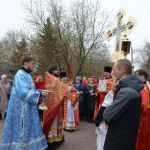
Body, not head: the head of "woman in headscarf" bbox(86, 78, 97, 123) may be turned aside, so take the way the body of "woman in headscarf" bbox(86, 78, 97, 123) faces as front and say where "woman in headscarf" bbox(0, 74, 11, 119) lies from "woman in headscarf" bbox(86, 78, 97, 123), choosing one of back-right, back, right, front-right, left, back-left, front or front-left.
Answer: right

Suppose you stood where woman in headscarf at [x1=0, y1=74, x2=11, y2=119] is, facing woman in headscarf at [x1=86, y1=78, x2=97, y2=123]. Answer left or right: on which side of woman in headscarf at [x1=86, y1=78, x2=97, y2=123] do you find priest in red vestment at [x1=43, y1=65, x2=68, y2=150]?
right

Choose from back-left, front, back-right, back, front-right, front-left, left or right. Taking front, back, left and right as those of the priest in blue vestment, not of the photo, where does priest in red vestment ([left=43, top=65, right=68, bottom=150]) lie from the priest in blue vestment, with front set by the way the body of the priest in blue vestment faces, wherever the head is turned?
front-left

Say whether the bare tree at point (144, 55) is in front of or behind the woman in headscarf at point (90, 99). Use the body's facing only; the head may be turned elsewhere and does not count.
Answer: behind

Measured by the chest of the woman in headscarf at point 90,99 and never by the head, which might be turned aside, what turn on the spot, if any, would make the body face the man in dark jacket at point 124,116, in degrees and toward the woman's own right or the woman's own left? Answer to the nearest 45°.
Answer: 0° — they already face them

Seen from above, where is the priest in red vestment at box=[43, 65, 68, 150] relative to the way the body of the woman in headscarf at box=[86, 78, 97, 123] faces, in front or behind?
in front

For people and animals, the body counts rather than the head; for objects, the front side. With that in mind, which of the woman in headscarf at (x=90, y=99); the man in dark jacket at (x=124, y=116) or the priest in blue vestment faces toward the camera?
the woman in headscarf

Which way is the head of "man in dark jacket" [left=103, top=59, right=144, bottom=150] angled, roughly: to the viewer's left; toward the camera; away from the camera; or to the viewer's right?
to the viewer's left

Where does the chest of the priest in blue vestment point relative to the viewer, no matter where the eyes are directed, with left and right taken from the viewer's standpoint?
facing to the right of the viewer

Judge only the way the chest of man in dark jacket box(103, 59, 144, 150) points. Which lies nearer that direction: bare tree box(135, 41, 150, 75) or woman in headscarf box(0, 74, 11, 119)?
the woman in headscarf

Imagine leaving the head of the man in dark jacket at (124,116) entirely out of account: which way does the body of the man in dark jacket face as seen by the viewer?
to the viewer's left
